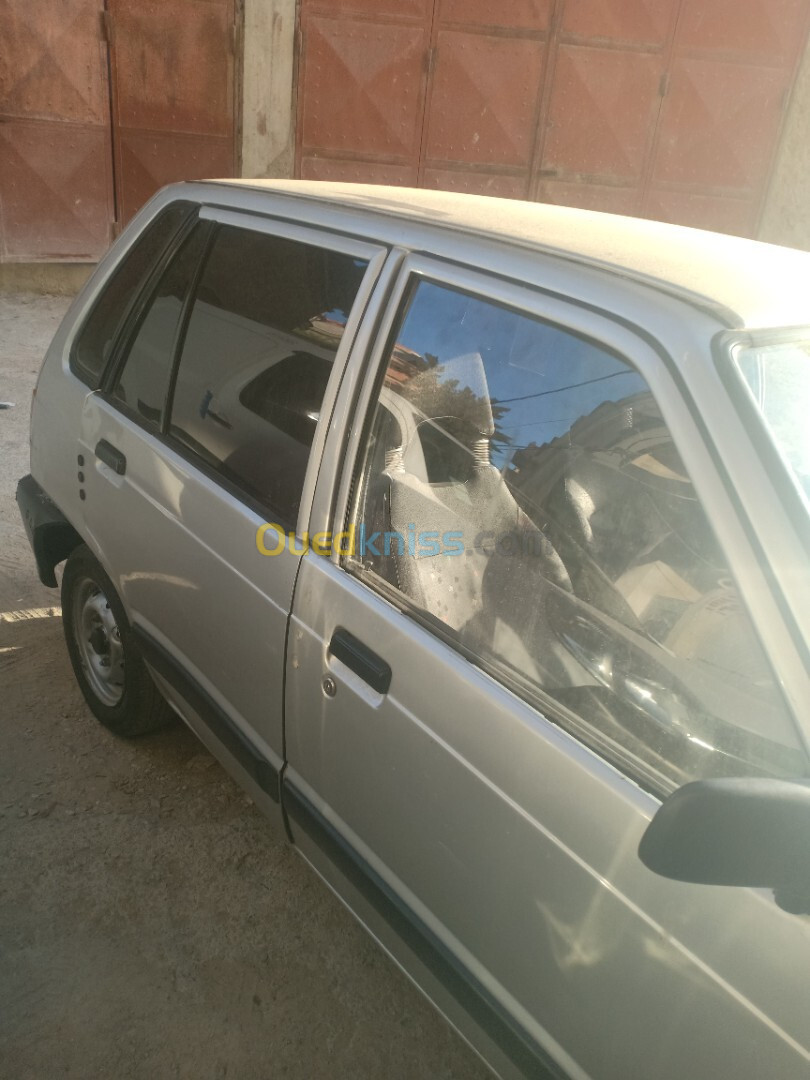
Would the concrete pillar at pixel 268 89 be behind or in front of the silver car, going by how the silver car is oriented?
behind

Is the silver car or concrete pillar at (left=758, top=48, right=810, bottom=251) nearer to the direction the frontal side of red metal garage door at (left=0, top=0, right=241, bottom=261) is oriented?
the silver car

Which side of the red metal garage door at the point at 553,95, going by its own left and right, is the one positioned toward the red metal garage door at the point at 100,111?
right

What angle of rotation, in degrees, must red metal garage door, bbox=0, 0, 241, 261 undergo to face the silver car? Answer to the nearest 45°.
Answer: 0° — it already faces it

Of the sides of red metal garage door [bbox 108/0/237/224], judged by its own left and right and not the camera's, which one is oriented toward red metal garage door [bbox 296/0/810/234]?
left

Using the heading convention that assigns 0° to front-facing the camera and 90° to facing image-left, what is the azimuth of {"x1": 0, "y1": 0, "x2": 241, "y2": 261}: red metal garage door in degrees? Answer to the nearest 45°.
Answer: approximately 0°

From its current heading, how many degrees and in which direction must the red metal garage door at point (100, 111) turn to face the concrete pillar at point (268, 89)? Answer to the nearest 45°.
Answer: approximately 90° to its left

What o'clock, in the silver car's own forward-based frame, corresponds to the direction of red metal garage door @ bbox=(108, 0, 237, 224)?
The red metal garage door is roughly at 7 o'clock from the silver car.

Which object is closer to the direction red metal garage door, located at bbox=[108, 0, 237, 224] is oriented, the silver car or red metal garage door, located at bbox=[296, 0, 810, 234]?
the silver car

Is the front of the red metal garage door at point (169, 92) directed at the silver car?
yes

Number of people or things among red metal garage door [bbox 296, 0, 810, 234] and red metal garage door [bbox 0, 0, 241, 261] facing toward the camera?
2
